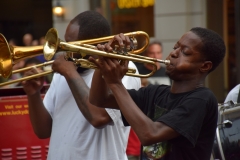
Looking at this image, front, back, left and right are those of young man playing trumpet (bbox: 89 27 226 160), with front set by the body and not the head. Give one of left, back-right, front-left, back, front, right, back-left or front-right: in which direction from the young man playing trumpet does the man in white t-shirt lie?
right

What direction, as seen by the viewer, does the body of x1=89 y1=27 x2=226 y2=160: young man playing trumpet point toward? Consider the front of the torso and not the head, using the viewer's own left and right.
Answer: facing the viewer and to the left of the viewer

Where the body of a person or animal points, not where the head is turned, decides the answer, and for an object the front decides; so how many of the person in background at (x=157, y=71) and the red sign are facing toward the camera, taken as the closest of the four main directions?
2

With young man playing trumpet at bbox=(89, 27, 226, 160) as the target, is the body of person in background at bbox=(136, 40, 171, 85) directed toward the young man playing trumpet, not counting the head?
yes

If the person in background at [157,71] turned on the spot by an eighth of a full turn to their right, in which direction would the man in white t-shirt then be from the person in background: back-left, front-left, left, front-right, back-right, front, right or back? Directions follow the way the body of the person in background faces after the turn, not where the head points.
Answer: front-left

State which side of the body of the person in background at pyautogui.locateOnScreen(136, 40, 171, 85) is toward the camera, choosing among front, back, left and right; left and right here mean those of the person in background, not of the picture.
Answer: front

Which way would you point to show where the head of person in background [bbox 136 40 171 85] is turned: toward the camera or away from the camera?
toward the camera

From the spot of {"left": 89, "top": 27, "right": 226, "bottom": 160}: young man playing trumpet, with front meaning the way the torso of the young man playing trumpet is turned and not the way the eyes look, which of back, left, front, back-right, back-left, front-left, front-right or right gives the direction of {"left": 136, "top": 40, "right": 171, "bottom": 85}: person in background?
back-right

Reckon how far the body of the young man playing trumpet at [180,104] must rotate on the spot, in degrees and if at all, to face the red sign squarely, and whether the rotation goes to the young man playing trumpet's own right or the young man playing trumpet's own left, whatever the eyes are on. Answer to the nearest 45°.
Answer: approximately 90° to the young man playing trumpet's own right

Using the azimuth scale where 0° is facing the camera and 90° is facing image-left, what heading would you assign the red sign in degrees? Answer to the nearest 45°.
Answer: approximately 0°
